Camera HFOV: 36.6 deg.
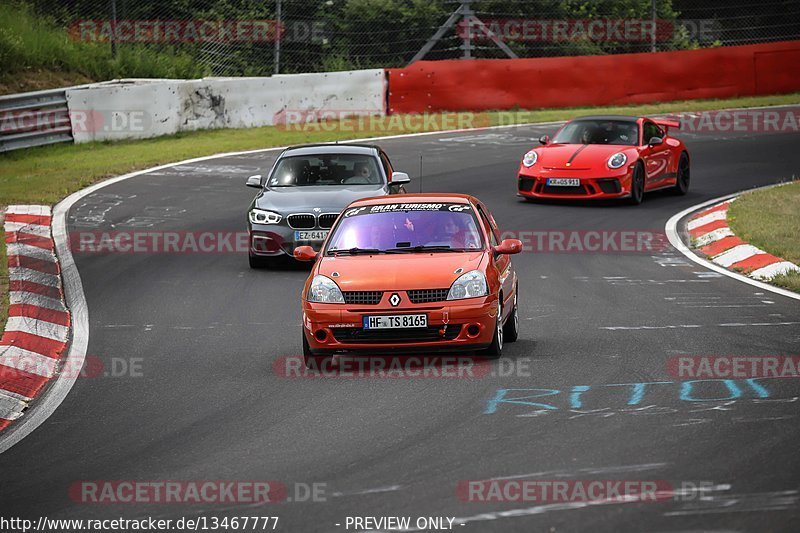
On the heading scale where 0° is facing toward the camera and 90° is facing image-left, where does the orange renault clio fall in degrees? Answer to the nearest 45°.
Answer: approximately 0°

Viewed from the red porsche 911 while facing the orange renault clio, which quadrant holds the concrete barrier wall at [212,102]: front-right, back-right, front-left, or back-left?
back-right

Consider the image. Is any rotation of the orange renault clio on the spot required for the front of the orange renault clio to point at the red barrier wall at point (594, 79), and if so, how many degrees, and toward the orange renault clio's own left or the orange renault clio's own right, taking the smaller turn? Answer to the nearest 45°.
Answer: approximately 180°

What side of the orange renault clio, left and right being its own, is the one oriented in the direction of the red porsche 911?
back

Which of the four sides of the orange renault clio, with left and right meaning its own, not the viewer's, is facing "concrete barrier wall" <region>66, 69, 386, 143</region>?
back

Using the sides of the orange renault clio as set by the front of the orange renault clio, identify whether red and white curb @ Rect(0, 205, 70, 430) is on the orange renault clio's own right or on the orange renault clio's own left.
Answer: on the orange renault clio's own right

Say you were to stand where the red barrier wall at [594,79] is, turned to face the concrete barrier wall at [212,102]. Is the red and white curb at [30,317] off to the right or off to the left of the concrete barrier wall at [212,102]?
left
